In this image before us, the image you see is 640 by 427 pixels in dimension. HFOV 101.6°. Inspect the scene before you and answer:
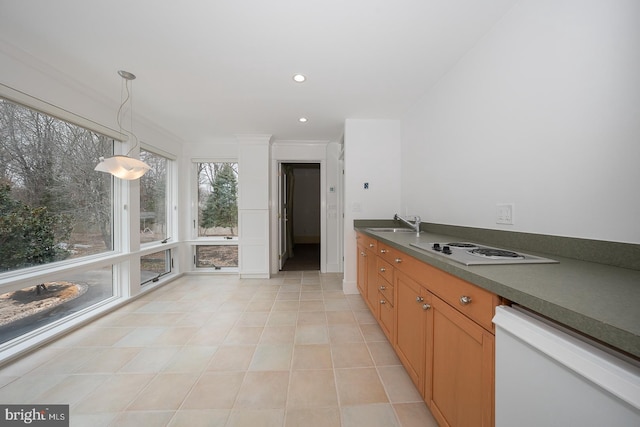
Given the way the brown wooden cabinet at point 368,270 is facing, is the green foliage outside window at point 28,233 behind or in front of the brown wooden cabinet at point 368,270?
in front

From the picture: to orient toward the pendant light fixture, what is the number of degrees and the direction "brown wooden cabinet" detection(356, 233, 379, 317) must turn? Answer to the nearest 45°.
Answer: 0° — it already faces it

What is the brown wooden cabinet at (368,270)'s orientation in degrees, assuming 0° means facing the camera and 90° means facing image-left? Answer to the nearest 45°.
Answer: approximately 90°

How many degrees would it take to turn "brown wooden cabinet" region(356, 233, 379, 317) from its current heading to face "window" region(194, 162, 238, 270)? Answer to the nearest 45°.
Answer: approximately 45° to its right
